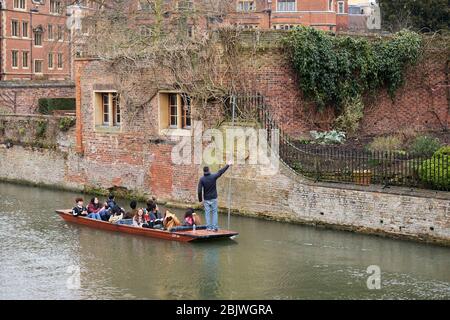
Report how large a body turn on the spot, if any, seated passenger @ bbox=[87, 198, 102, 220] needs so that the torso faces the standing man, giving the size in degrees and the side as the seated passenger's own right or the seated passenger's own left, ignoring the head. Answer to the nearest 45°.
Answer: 0° — they already face them

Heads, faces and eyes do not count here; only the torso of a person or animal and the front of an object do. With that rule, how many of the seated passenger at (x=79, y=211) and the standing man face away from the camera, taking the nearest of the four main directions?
1

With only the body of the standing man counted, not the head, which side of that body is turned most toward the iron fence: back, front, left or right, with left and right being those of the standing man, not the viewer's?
right

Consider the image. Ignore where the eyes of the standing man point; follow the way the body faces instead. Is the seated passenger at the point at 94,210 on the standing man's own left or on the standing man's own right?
on the standing man's own left

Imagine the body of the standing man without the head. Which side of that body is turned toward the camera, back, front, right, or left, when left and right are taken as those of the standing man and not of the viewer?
back

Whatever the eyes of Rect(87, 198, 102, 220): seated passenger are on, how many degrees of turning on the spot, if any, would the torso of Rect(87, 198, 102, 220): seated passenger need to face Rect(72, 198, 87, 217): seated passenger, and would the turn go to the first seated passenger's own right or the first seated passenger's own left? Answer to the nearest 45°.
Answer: approximately 135° to the first seated passenger's own right

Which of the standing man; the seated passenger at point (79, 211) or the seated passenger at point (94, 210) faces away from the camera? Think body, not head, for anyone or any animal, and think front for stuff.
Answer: the standing man

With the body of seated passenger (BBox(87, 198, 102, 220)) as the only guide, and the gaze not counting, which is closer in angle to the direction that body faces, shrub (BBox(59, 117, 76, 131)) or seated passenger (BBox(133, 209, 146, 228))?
the seated passenger

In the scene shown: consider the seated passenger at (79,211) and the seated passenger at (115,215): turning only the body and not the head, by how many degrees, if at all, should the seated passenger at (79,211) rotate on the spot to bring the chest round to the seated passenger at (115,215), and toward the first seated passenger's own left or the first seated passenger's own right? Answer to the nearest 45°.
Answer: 0° — they already face them
